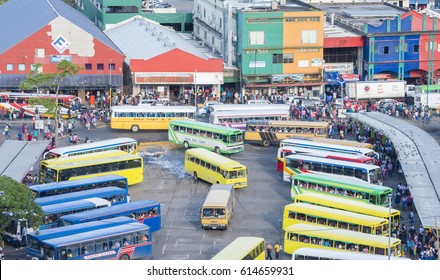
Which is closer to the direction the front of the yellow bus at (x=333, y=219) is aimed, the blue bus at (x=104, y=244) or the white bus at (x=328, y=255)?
the white bus

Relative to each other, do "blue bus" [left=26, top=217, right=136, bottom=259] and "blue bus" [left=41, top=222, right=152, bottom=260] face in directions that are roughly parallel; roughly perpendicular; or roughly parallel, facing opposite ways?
roughly parallel

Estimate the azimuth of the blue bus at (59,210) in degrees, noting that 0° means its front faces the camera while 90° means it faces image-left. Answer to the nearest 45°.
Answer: approximately 45°

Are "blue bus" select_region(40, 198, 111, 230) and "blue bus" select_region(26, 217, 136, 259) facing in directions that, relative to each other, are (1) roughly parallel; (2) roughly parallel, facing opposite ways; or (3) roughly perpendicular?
roughly parallel

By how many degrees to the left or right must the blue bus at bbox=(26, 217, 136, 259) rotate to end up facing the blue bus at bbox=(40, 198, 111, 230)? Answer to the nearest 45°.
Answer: approximately 135° to its right
